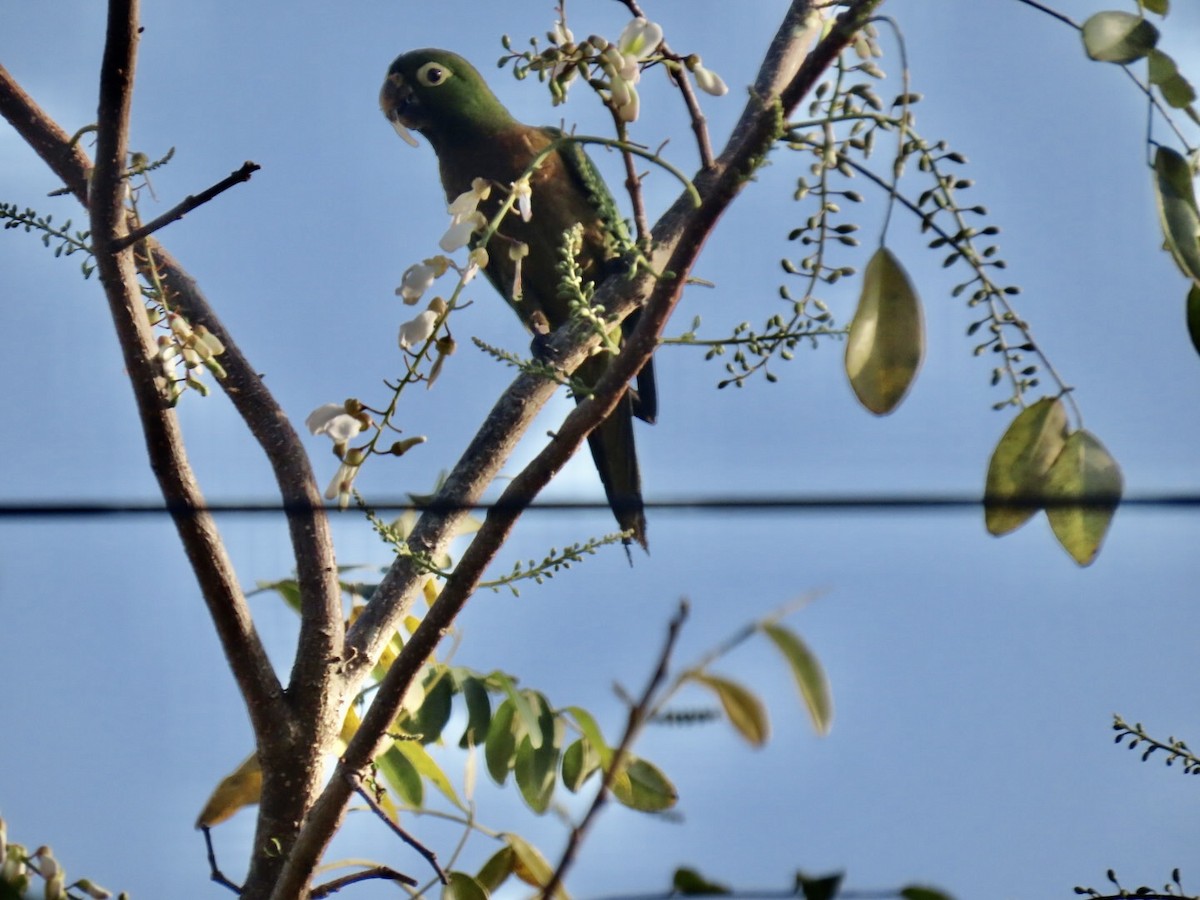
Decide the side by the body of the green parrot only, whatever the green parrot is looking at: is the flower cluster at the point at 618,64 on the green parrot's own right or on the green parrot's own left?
on the green parrot's own left

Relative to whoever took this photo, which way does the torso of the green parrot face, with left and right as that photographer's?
facing the viewer and to the left of the viewer

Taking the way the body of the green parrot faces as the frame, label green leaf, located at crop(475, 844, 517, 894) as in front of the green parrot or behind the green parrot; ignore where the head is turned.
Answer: in front

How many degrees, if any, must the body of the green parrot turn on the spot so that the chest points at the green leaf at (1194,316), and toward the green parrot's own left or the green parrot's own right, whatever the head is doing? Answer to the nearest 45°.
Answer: approximately 135° to the green parrot's own left

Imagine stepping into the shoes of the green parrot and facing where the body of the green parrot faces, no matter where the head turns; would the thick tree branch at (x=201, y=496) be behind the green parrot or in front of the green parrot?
in front
